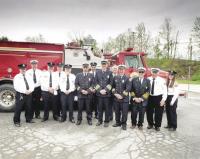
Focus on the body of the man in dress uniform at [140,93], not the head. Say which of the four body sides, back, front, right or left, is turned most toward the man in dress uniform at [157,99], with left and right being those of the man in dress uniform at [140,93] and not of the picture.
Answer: left

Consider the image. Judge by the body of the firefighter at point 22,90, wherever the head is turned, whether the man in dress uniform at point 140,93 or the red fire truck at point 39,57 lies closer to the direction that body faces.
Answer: the man in dress uniform

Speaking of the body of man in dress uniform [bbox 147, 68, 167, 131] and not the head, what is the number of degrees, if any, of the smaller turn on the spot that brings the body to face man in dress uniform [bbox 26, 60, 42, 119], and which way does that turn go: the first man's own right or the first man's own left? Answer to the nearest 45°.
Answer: approximately 45° to the first man's own right

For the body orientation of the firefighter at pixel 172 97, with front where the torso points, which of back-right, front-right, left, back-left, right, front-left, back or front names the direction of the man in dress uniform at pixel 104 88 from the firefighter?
front-right

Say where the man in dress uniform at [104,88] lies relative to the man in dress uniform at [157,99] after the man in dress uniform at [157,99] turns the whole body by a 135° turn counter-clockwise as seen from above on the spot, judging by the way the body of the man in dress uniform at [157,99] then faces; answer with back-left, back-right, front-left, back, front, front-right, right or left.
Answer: back

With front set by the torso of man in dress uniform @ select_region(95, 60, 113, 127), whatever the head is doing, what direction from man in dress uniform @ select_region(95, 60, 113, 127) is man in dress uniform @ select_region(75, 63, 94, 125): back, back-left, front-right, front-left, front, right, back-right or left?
right

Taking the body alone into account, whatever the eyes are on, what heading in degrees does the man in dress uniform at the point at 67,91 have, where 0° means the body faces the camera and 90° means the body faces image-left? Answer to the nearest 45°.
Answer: approximately 0°
